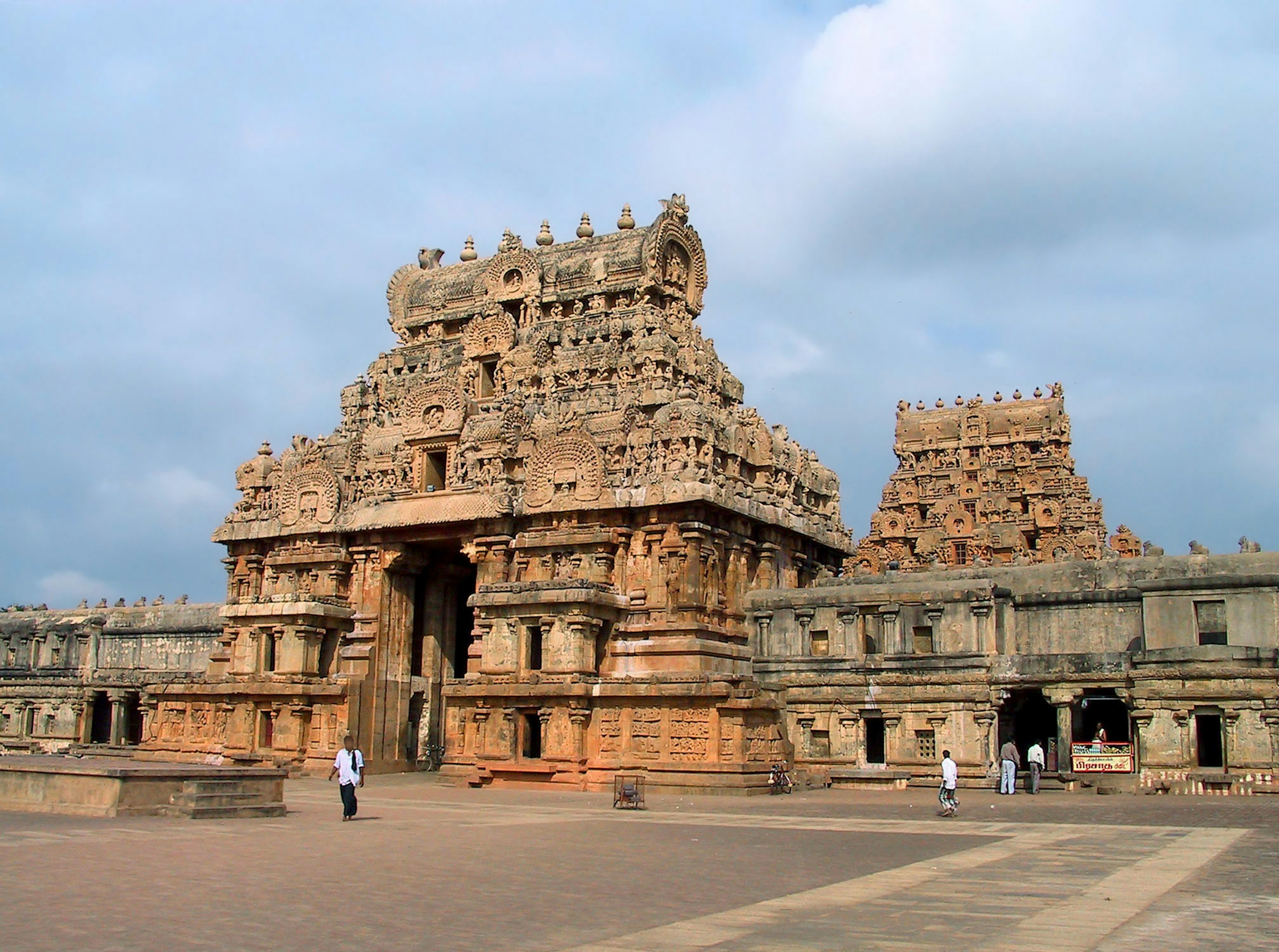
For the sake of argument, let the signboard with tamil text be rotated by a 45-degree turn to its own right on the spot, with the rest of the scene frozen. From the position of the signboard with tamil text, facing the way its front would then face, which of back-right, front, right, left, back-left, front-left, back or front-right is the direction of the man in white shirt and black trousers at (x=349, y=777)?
front

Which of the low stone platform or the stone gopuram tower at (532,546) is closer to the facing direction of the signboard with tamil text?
the low stone platform

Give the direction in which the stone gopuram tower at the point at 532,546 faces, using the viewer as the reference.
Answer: facing the viewer and to the left of the viewer

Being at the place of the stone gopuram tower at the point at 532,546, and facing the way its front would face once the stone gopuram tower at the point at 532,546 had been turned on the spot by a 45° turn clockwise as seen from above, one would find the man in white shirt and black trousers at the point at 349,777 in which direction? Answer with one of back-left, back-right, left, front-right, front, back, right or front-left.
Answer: left

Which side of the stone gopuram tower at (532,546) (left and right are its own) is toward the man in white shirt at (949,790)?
left

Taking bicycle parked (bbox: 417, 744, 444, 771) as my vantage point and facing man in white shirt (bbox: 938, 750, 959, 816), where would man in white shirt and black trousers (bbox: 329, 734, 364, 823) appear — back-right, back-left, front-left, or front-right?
front-right

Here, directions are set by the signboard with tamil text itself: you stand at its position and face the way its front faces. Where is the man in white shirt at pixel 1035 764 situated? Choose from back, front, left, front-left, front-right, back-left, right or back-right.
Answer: front-right

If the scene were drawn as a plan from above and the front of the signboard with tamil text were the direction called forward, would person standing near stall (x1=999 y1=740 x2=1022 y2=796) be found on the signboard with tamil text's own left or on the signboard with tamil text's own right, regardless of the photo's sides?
on the signboard with tamil text's own right

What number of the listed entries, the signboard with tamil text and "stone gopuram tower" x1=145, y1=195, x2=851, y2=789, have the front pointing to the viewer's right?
0

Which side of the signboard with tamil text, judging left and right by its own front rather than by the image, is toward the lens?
front

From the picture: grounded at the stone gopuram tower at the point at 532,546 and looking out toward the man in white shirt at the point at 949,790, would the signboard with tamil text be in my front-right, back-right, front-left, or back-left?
front-left

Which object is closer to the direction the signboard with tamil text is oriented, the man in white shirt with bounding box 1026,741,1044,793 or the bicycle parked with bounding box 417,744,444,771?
the man in white shirt

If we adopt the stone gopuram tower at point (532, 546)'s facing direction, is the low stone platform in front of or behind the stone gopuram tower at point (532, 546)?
in front

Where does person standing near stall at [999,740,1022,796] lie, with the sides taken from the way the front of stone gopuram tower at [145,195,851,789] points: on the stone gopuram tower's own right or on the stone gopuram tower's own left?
on the stone gopuram tower's own left

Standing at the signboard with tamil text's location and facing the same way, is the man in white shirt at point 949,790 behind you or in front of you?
in front

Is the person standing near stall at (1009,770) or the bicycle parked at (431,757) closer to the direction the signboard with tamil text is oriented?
the person standing near stall
